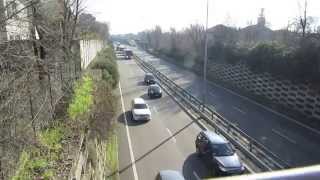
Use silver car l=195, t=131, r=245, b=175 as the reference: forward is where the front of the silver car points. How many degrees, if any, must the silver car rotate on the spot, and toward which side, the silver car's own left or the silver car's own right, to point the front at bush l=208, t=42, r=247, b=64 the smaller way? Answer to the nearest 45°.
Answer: approximately 135° to the silver car's own left

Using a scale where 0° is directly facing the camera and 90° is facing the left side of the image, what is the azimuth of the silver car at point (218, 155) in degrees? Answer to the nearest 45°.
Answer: approximately 315°

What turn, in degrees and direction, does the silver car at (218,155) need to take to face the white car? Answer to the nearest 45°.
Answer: approximately 180°

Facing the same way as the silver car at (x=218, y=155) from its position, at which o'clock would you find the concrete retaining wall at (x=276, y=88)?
The concrete retaining wall is roughly at 8 o'clock from the silver car.
